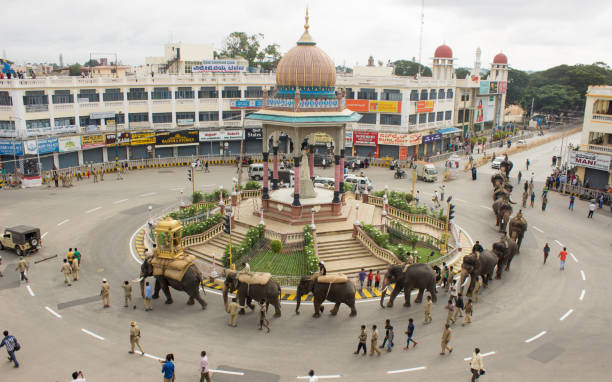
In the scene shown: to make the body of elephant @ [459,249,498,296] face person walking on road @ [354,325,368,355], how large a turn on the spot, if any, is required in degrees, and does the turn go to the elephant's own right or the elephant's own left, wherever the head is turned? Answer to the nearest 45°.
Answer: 0° — it already faces them

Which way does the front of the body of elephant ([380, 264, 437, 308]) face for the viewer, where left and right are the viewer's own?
facing to the left of the viewer

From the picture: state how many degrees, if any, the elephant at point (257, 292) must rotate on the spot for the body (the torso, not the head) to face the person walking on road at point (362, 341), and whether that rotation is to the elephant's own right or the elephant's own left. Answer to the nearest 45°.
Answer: approximately 135° to the elephant's own left

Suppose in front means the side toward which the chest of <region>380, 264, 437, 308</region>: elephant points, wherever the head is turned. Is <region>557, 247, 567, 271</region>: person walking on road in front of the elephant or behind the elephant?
behind

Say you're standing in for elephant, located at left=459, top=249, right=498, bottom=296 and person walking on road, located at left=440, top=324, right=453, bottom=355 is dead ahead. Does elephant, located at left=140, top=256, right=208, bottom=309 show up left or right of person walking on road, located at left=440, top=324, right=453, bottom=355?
right

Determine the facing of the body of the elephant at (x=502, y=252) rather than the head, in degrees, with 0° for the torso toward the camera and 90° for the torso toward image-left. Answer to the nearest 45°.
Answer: approximately 45°

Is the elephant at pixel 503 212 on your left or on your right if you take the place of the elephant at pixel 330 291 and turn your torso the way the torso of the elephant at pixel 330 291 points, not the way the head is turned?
on your right

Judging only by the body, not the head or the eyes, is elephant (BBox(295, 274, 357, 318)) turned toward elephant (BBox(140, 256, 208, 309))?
yes

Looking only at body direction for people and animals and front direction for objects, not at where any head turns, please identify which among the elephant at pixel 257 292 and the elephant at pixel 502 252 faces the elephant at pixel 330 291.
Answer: the elephant at pixel 502 252

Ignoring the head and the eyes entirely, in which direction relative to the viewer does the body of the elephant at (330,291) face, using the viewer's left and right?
facing to the left of the viewer

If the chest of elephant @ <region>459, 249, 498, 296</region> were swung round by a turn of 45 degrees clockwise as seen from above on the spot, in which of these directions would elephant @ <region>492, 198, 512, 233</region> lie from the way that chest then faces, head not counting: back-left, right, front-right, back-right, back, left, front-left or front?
right

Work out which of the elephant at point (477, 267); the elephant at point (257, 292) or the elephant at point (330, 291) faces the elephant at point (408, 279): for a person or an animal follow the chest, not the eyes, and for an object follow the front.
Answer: the elephant at point (477, 267)

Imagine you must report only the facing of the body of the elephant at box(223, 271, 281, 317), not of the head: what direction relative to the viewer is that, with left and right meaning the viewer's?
facing to the left of the viewer
